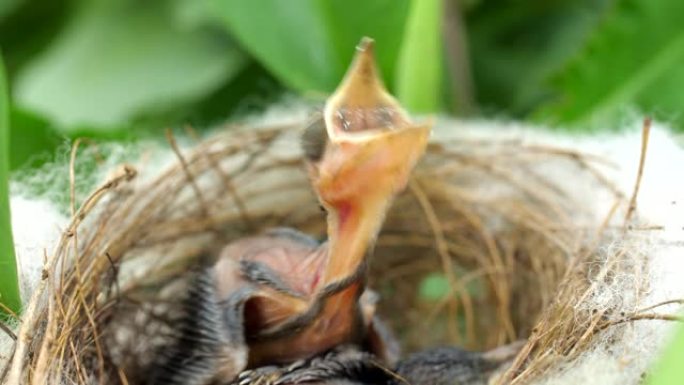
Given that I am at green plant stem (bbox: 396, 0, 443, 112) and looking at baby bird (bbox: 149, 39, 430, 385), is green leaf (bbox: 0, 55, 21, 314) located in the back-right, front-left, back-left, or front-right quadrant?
front-right

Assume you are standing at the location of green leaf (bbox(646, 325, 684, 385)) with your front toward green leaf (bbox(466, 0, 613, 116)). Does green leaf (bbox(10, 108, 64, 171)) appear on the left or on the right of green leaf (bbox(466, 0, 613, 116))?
left

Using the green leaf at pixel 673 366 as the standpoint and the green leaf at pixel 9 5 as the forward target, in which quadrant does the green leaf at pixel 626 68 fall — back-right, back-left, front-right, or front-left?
front-right

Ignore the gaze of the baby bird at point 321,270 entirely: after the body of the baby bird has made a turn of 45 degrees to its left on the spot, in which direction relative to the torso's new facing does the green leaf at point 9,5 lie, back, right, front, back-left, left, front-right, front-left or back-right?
back-left

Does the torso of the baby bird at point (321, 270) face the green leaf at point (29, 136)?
no

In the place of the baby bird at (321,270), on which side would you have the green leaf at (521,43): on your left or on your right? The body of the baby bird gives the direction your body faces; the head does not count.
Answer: on your left

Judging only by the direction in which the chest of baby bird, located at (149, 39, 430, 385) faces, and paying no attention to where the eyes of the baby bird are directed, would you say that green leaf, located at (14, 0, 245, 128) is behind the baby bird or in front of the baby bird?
behind

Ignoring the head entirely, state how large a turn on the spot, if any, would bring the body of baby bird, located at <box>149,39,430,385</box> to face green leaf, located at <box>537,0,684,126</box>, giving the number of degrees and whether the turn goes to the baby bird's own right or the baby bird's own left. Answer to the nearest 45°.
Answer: approximately 90° to the baby bird's own left
